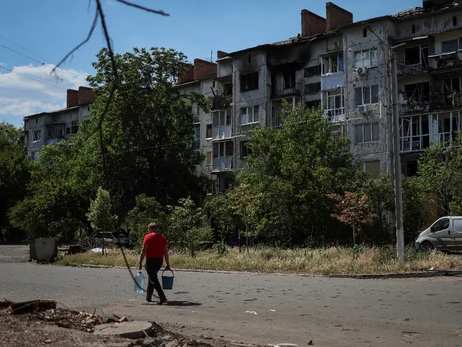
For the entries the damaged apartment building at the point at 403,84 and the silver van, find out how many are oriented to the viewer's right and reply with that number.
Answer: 0

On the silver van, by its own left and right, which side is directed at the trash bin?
front

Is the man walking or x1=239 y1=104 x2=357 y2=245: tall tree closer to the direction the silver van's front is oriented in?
the tall tree

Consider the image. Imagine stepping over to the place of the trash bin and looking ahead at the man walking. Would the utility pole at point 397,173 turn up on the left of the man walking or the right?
left

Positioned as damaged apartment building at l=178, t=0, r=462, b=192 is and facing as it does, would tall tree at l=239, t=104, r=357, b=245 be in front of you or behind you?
in front

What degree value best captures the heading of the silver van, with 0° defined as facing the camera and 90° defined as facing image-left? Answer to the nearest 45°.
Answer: approximately 90°

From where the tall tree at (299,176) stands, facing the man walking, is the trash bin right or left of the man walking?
right

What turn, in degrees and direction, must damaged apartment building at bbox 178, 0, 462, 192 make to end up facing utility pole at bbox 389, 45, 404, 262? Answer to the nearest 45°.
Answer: approximately 45° to its left

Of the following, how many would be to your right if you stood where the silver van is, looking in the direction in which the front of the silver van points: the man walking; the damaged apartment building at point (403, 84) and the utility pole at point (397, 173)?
1

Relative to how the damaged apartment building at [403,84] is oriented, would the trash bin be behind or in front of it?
in front

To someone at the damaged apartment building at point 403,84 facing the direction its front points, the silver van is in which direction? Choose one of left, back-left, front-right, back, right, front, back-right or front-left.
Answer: front-left

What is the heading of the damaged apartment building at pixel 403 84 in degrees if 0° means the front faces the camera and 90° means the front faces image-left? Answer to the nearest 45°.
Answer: approximately 45°

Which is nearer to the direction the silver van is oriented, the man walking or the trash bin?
the trash bin

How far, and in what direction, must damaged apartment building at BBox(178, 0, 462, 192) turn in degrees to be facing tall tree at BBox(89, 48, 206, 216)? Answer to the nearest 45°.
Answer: approximately 45° to its right
